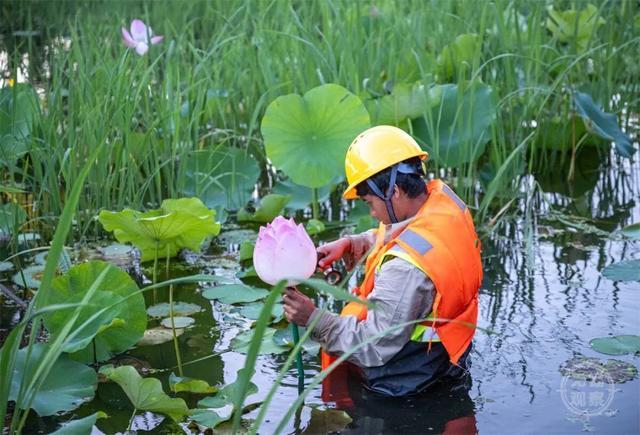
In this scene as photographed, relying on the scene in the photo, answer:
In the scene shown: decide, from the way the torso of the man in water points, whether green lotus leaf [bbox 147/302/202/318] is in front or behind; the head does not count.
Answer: in front

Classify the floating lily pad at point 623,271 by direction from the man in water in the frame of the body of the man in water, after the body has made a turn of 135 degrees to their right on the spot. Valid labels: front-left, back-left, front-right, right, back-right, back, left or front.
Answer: front

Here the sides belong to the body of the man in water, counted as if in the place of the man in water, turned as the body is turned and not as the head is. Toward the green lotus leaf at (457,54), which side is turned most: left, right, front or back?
right

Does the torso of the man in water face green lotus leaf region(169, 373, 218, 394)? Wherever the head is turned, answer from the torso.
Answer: yes

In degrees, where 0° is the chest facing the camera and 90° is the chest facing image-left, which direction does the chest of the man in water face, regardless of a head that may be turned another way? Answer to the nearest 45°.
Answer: approximately 90°

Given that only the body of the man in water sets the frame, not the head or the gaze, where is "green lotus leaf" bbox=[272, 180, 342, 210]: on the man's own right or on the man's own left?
on the man's own right

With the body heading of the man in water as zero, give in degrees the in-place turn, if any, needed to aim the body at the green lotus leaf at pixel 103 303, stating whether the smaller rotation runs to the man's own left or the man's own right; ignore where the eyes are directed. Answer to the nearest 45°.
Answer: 0° — they already face it

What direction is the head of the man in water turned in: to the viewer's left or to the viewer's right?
to the viewer's left

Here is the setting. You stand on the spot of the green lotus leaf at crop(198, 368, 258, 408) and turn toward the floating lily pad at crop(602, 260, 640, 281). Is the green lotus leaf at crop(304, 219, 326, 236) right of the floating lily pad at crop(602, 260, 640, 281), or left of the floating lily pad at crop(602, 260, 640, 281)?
left

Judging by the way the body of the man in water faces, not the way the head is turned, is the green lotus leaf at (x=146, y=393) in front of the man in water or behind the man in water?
in front

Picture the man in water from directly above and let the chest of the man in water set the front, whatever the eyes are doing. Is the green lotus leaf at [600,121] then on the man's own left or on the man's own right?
on the man's own right

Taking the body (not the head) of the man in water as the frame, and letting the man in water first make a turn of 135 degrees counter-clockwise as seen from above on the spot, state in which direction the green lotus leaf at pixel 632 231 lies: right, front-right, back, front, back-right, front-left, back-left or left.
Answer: left

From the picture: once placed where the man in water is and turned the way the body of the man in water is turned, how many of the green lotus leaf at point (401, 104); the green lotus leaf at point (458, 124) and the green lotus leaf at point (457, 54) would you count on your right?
3

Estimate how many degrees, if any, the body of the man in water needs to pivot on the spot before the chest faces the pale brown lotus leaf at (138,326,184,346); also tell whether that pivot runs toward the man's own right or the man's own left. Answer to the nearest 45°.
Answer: approximately 45° to the man's own right

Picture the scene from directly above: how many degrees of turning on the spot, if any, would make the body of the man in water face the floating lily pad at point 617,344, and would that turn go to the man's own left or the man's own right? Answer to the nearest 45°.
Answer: approximately 135° to the man's own right

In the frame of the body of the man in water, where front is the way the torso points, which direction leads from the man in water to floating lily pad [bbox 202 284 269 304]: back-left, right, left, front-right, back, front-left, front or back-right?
front-right

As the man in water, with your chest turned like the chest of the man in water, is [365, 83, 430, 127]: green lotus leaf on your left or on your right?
on your right

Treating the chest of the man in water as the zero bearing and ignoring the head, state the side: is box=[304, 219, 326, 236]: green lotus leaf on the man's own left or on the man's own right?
on the man's own right

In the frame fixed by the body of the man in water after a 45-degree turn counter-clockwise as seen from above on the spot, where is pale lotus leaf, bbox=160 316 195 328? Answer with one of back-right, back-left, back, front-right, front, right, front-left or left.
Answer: right
